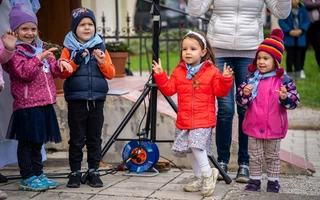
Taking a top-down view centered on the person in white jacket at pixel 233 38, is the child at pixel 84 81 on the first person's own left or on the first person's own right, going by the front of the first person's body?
on the first person's own right

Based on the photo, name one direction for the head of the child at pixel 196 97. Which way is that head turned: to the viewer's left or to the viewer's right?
to the viewer's left

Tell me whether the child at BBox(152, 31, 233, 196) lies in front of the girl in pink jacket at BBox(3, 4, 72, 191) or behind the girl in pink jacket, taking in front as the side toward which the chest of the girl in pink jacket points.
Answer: in front

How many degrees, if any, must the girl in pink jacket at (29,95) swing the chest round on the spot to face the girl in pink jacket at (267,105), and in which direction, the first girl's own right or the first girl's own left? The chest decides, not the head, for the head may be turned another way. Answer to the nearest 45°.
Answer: approximately 45° to the first girl's own left

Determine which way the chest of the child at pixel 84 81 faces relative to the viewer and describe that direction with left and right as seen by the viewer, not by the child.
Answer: facing the viewer

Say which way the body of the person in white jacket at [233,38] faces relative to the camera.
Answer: toward the camera

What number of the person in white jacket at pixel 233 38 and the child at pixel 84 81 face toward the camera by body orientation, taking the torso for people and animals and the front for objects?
2

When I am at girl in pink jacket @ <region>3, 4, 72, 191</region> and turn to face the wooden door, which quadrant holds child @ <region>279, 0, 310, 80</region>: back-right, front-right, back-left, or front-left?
front-right

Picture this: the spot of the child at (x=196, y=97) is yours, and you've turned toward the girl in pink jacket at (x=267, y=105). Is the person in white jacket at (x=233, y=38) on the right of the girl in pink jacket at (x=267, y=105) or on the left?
left

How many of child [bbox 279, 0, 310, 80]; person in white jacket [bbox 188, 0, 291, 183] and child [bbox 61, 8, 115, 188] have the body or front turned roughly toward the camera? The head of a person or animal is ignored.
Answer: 3

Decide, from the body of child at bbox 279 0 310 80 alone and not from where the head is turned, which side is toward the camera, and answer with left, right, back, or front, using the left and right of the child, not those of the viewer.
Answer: front

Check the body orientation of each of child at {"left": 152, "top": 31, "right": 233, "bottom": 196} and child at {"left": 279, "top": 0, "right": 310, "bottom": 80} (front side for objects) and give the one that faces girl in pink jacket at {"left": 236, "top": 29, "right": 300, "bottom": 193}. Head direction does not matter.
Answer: child at {"left": 279, "top": 0, "right": 310, "bottom": 80}

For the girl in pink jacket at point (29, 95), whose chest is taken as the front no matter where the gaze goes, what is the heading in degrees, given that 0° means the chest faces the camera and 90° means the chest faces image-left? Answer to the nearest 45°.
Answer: approximately 315°
